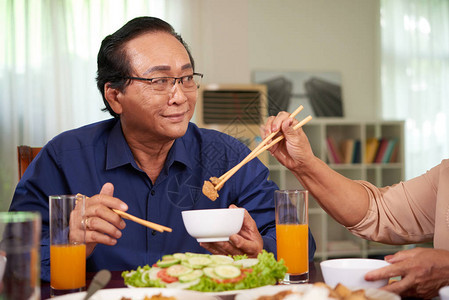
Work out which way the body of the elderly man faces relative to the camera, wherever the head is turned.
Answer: toward the camera

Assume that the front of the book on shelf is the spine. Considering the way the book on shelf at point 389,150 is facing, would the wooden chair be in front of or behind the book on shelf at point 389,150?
in front

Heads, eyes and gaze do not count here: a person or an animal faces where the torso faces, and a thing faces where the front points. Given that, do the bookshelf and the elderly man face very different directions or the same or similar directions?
same or similar directions

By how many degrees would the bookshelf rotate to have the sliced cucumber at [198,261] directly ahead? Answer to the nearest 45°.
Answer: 0° — it already faces it

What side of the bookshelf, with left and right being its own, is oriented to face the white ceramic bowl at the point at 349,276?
front

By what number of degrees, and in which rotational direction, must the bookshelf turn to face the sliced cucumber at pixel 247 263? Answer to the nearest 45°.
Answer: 0° — it already faces it

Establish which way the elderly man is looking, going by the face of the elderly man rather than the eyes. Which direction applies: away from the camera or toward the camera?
toward the camera

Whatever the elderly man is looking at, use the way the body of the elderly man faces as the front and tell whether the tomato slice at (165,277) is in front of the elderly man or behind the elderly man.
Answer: in front

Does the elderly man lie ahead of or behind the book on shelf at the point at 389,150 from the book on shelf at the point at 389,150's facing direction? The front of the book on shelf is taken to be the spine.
ahead

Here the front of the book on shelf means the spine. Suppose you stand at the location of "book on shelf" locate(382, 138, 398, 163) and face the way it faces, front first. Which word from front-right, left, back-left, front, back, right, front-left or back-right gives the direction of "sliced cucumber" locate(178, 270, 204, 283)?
front

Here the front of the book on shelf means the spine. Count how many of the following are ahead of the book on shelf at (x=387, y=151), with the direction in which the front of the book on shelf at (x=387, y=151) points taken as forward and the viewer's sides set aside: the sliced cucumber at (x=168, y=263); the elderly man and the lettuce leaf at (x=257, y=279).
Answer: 3

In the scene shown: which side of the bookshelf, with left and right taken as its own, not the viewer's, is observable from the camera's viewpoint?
front

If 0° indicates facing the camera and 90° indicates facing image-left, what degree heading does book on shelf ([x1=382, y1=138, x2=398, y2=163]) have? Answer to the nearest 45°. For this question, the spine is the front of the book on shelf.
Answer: approximately 0°

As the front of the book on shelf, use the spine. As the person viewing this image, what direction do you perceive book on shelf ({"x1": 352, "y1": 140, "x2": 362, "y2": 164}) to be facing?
facing the viewer
